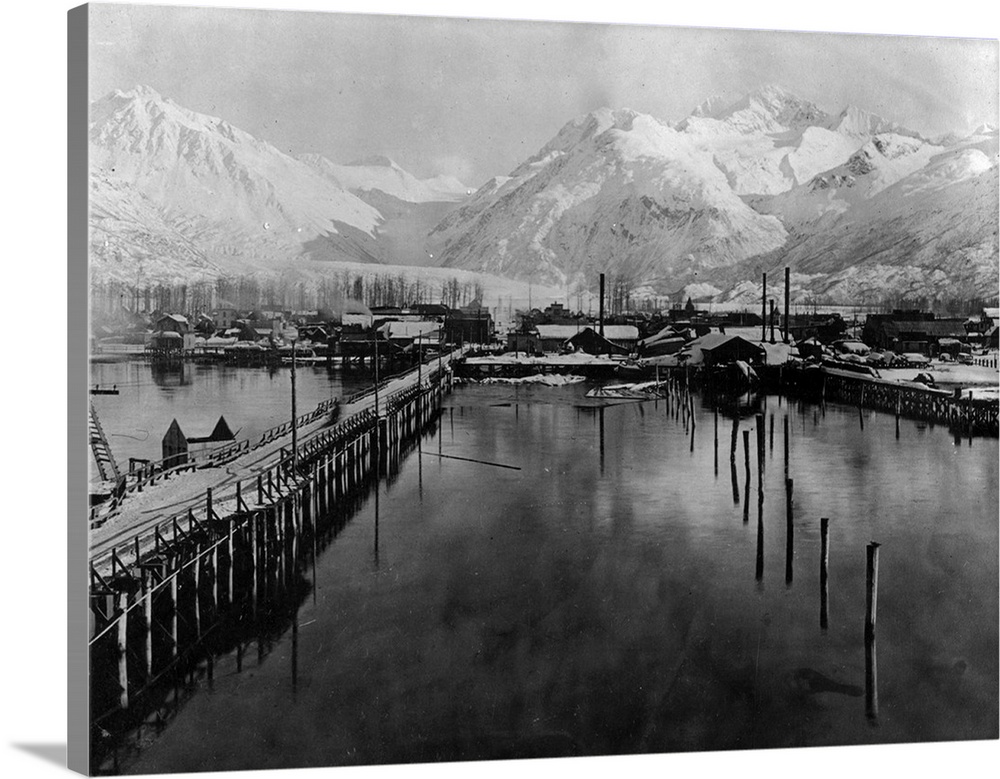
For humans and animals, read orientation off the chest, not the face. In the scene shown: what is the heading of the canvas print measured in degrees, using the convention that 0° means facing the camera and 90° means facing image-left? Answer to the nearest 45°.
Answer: approximately 315°
